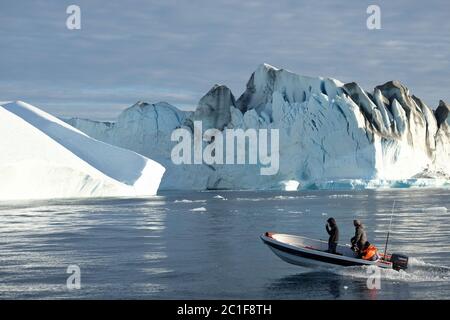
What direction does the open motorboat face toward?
to the viewer's left
